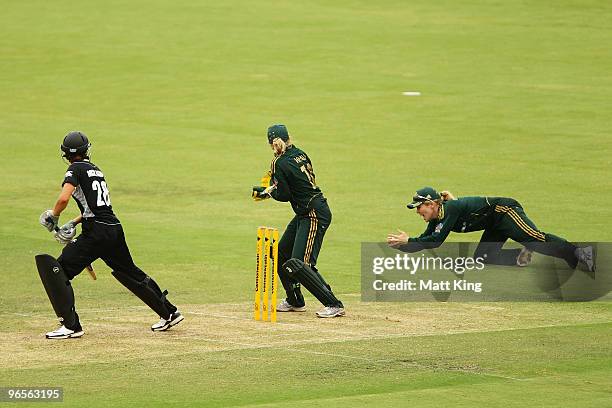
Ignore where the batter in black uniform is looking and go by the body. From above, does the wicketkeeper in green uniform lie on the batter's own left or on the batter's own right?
on the batter's own right

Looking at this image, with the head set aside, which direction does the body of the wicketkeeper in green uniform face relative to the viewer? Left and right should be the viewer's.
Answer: facing away from the viewer and to the left of the viewer

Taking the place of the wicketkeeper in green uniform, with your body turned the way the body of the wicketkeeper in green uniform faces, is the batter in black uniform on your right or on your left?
on your left

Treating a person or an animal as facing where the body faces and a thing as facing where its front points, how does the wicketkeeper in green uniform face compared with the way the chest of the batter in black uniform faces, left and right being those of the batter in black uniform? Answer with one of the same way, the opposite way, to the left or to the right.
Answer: the same way

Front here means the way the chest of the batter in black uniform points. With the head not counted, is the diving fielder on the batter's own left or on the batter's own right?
on the batter's own right

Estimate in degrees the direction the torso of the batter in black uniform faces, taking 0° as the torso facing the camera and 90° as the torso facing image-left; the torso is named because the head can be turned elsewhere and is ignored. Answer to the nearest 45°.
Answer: approximately 135°

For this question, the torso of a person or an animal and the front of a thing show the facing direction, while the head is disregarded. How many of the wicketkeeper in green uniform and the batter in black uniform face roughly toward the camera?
0

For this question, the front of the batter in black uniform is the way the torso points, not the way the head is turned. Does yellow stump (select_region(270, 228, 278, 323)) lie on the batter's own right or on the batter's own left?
on the batter's own right
